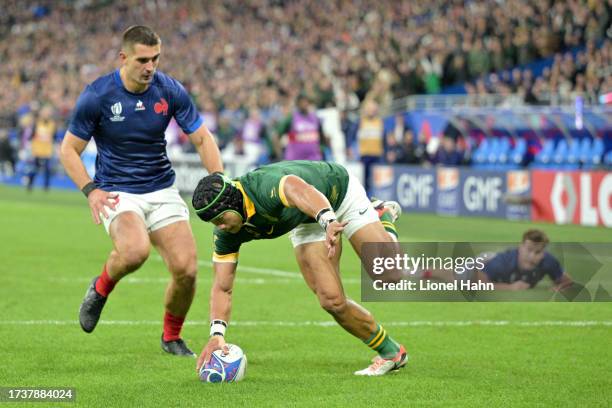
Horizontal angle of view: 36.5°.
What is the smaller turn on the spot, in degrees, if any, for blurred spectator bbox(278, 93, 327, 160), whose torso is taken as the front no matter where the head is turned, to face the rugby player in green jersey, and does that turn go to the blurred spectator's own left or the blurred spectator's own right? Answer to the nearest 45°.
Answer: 0° — they already face them

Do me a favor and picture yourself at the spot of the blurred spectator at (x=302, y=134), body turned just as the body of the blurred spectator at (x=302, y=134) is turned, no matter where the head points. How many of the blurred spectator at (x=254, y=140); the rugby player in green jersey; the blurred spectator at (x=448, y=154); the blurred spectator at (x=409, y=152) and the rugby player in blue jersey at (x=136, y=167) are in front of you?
2

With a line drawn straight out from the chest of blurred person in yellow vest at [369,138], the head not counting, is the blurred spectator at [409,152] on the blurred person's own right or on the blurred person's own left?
on the blurred person's own left

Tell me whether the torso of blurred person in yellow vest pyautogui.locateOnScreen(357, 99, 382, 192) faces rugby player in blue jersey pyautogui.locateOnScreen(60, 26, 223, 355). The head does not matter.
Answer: yes

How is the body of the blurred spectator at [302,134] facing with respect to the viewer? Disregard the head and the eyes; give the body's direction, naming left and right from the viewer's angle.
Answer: facing the viewer

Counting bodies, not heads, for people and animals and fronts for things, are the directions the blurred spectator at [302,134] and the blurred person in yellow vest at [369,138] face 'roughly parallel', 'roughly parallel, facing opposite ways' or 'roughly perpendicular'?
roughly parallel

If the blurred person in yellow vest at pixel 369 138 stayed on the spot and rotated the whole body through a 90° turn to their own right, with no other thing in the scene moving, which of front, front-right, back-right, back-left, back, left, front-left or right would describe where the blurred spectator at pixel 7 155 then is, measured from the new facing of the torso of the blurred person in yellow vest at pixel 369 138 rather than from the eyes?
front-right

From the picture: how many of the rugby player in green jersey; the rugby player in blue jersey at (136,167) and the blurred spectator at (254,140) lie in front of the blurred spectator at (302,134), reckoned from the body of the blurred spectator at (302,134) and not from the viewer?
2

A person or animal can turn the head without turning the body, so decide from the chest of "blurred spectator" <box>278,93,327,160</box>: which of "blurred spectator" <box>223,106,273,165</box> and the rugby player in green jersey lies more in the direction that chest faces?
the rugby player in green jersey

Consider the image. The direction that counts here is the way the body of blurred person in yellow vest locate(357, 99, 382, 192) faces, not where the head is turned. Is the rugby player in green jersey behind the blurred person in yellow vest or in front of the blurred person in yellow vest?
in front

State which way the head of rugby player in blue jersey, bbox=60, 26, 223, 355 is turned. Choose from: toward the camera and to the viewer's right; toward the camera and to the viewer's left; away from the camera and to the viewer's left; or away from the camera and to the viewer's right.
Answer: toward the camera and to the viewer's right

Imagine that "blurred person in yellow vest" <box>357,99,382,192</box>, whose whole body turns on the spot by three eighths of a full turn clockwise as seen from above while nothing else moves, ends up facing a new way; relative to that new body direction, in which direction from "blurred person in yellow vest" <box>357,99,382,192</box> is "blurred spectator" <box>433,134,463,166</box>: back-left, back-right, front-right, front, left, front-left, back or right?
back-right

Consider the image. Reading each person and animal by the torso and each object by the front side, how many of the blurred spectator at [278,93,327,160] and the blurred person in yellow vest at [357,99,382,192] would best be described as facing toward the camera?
2

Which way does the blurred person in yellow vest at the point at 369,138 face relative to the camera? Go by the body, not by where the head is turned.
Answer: toward the camera
